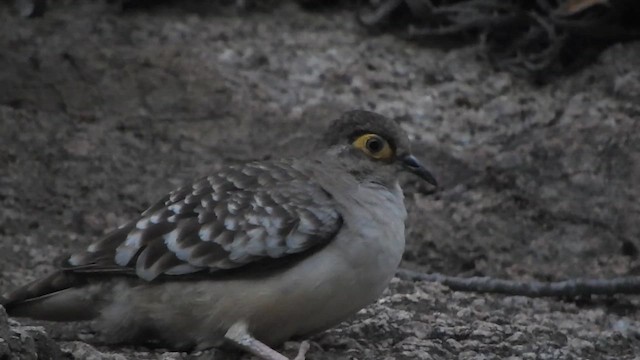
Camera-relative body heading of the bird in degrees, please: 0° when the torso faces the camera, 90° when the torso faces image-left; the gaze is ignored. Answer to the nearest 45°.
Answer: approximately 270°

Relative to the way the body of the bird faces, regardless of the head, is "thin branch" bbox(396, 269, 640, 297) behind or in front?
in front
